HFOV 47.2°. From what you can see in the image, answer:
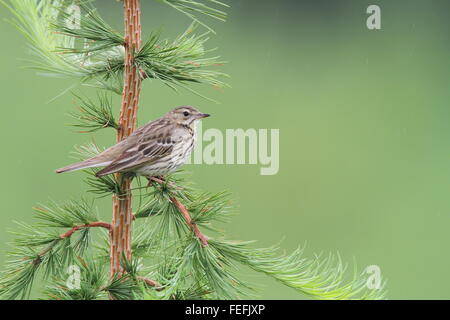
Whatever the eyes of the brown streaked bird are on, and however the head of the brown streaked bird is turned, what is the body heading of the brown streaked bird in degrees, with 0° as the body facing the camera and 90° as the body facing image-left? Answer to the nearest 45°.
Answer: approximately 270°
